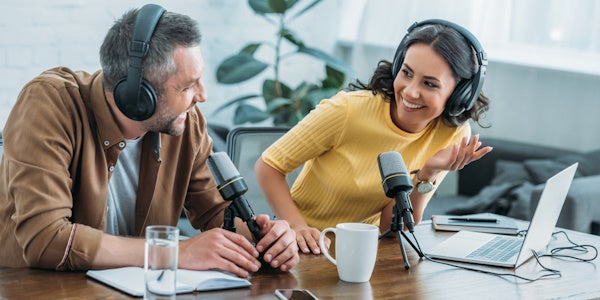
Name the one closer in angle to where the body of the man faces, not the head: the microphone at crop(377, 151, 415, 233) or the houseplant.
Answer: the microphone

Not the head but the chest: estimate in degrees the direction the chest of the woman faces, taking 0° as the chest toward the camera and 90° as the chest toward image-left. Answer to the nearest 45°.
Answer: approximately 0°

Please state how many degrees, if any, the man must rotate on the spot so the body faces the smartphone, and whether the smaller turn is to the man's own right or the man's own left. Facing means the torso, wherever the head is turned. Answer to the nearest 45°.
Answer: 0° — they already face it

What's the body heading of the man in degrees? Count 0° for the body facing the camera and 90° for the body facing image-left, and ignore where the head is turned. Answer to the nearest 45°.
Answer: approximately 315°

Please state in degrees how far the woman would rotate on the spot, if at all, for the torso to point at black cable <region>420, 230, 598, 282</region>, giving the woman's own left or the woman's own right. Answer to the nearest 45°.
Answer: approximately 45° to the woman's own left

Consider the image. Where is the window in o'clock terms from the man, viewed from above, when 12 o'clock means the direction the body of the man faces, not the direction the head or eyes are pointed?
The window is roughly at 9 o'clock from the man.

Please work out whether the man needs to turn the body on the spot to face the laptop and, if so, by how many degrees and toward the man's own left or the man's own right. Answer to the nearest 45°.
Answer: approximately 45° to the man's own left

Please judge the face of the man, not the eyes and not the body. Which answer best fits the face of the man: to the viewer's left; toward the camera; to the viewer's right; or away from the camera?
to the viewer's right

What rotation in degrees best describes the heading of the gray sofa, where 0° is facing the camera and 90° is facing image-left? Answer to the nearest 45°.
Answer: approximately 45°
